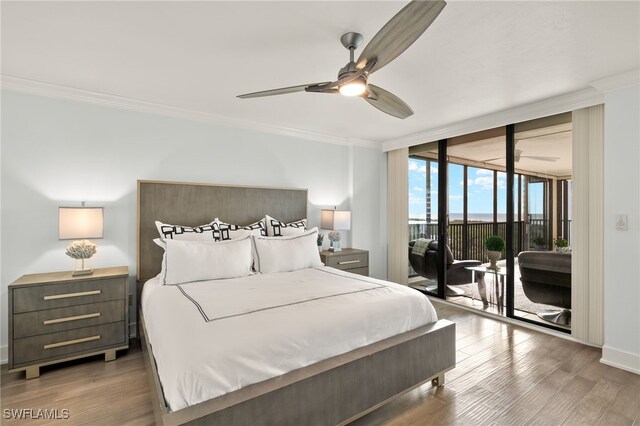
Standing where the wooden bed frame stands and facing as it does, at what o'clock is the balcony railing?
The balcony railing is roughly at 9 o'clock from the wooden bed frame.

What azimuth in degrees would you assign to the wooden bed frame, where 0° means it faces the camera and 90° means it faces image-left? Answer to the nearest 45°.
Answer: approximately 315°

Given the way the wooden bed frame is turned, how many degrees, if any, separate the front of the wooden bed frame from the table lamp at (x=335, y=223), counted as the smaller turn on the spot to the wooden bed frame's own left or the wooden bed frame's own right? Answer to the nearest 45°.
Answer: approximately 135° to the wooden bed frame's own left

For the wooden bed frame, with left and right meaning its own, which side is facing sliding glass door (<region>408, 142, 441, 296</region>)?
left

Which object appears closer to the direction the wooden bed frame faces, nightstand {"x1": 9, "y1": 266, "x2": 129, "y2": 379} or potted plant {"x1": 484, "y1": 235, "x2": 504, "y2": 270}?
the potted plant

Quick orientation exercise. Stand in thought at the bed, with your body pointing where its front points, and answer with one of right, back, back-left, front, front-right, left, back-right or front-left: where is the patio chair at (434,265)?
left

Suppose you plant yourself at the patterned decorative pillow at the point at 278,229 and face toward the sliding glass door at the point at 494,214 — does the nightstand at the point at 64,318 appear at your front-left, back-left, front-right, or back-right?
back-right

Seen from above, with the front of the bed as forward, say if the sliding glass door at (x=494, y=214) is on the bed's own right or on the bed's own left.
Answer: on the bed's own left

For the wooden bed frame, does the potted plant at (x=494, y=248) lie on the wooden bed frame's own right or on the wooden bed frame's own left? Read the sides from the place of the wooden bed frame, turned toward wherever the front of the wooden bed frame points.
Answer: on the wooden bed frame's own left

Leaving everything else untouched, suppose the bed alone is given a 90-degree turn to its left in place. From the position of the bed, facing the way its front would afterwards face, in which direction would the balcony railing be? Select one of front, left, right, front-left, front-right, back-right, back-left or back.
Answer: front

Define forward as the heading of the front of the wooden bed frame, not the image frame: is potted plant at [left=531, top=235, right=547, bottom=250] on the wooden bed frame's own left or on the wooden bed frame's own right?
on the wooden bed frame's own left
